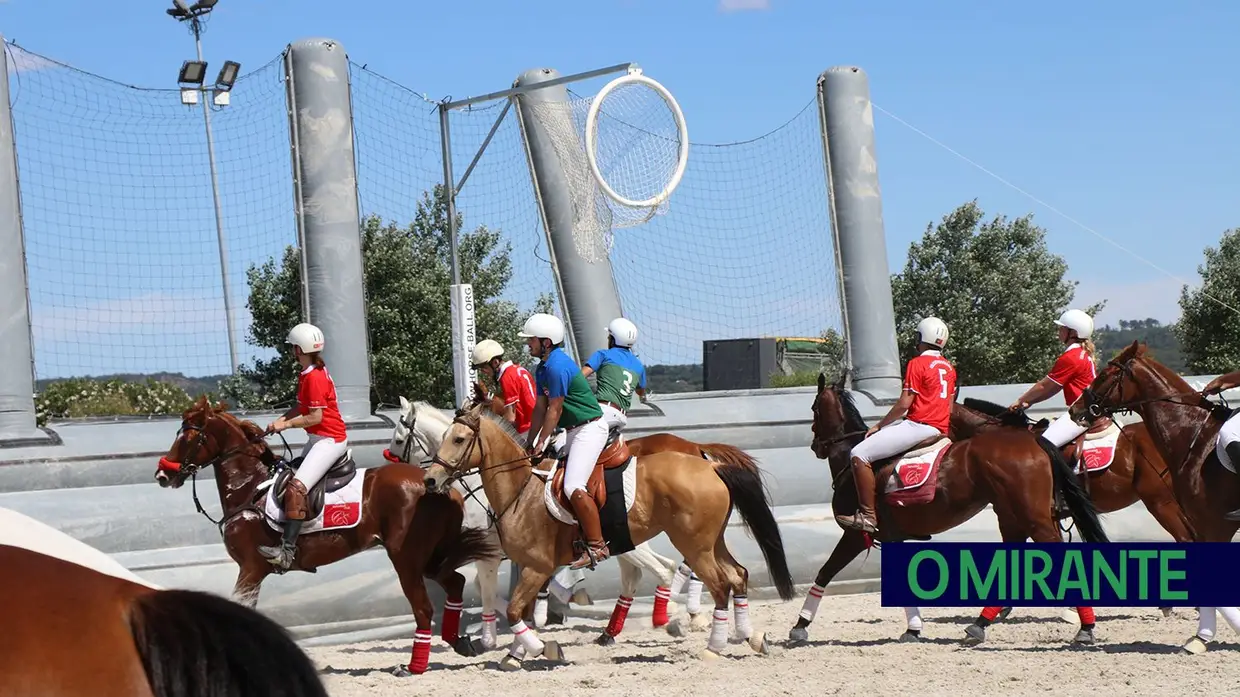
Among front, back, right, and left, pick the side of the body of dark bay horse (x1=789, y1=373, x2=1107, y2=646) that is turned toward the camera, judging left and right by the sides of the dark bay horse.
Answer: left

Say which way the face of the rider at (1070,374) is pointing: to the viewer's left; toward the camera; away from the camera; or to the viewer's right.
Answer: to the viewer's left

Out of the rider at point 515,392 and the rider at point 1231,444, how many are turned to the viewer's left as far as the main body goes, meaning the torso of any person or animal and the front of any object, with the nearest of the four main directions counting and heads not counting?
2

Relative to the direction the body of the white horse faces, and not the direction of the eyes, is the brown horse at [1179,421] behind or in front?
behind

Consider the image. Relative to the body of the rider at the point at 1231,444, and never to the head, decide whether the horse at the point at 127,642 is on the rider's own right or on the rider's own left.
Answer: on the rider's own left

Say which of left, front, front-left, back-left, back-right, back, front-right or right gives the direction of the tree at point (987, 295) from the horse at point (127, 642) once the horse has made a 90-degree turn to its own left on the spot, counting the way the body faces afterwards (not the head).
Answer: back-left

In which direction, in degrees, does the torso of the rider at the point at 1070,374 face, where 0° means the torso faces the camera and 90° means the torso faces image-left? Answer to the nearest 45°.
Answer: approximately 90°

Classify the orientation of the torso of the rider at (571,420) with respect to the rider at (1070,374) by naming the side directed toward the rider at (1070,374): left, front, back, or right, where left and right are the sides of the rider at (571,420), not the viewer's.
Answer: back

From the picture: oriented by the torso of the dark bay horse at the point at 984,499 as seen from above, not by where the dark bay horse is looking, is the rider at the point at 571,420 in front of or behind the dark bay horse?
in front

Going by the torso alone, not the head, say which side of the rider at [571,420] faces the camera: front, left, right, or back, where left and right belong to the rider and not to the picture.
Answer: left

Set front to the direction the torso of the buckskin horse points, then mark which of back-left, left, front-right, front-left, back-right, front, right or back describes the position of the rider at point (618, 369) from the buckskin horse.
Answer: right

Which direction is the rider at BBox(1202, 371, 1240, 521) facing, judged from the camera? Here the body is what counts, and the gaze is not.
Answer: to the viewer's left

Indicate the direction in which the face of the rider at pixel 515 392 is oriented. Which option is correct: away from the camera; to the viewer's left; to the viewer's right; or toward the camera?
to the viewer's left

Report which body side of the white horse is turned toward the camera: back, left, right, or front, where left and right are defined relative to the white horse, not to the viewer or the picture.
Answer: left

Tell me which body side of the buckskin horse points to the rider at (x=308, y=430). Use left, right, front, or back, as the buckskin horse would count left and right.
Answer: front

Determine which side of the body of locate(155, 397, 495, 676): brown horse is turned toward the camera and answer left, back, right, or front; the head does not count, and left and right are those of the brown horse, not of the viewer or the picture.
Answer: left
